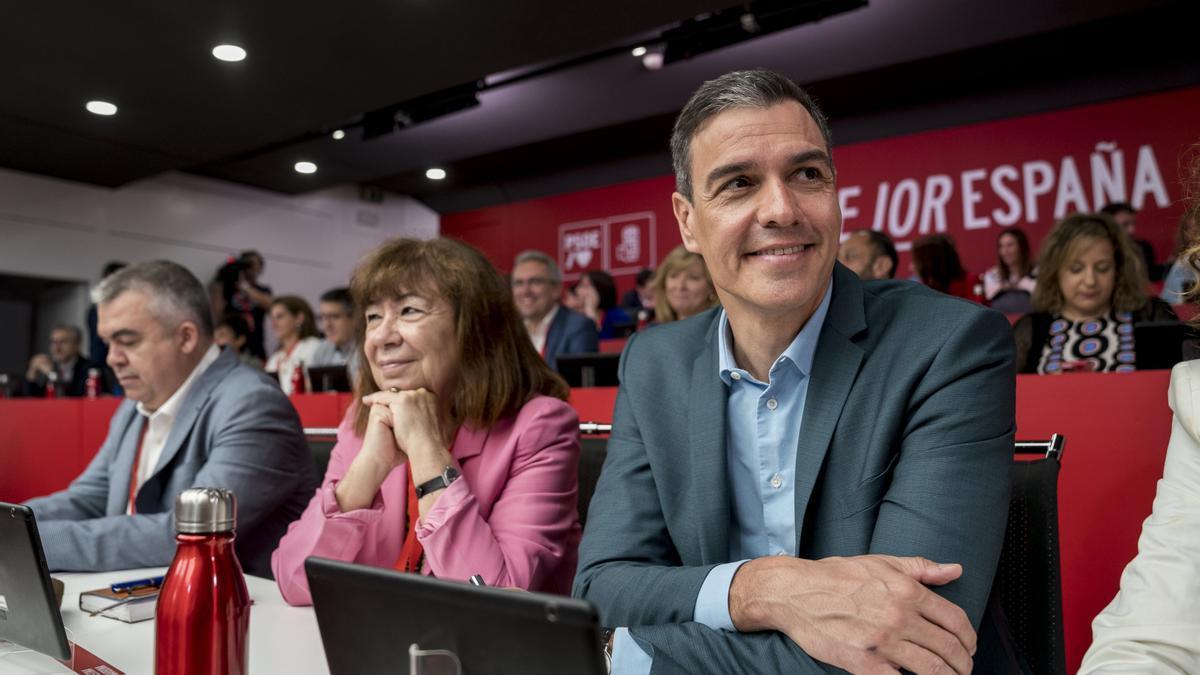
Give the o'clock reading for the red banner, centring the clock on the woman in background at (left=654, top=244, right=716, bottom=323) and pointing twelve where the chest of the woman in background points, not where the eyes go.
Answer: The red banner is roughly at 6 o'clock from the woman in background.

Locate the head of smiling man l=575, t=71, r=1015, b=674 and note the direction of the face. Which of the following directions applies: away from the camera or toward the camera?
toward the camera

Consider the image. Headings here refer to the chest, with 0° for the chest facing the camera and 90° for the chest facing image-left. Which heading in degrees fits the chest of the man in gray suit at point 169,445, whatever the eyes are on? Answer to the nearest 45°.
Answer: approximately 45°

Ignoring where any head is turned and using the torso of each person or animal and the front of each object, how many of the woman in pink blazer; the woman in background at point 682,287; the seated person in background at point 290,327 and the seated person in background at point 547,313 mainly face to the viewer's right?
0

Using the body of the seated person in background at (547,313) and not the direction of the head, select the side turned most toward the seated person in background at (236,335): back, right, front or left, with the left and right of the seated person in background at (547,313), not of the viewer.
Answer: right

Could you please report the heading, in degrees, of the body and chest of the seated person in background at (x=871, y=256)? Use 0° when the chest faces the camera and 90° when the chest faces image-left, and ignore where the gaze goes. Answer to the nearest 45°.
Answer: approximately 45°

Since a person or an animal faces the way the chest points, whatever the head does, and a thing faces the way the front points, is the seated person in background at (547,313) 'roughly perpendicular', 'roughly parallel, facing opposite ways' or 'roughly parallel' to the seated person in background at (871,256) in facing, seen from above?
roughly parallel

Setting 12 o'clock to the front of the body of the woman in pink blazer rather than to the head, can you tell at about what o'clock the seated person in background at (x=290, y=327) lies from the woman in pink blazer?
The seated person in background is roughly at 4 o'clock from the woman in pink blazer.

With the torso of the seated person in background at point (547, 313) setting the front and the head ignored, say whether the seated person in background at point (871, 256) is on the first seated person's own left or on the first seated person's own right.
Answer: on the first seated person's own left

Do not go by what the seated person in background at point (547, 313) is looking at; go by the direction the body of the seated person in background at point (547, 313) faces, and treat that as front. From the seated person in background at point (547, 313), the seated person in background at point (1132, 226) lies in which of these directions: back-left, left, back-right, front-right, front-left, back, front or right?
back-left

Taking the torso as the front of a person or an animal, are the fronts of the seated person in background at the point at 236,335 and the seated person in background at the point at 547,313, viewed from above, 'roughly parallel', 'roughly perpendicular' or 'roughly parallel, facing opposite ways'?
roughly parallel

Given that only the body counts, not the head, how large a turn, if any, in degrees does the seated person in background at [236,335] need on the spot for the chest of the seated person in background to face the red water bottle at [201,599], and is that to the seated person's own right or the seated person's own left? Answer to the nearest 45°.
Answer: approximately 45° to the seated person's own left

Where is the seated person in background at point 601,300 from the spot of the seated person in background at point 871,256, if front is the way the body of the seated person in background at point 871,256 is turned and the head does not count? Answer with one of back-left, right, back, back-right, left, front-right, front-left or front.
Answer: right

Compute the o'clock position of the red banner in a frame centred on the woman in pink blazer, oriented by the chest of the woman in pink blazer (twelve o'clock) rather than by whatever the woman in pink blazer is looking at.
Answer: The red banner is roughly at 6 o'clock from the woman in pink blazer.

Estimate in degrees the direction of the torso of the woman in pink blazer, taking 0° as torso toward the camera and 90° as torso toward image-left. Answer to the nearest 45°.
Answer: approximately 45°

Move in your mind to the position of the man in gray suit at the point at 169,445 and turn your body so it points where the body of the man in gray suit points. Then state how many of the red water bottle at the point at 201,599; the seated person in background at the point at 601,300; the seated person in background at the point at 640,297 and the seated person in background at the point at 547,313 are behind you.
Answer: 3

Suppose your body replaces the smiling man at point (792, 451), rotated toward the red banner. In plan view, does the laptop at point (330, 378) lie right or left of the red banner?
left
